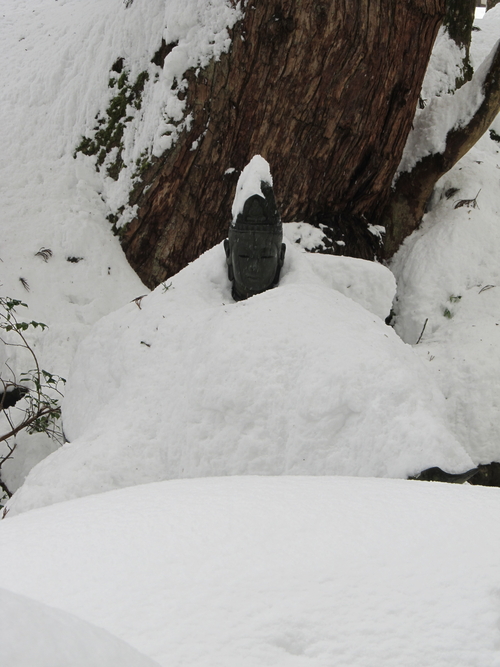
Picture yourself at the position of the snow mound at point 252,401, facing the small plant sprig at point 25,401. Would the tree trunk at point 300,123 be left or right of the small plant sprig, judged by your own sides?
right

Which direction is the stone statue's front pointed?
toward the camera

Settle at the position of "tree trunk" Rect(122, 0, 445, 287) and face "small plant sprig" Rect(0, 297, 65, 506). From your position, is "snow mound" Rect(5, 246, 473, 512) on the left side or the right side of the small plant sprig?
left

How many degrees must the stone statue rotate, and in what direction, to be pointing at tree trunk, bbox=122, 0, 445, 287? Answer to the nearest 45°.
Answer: approximately 180°
